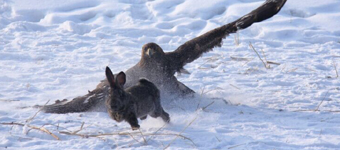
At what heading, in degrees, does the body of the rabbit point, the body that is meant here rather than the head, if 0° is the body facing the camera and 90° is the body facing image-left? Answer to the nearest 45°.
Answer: approximately 45°

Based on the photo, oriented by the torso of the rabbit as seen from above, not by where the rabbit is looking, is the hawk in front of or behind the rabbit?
behind
